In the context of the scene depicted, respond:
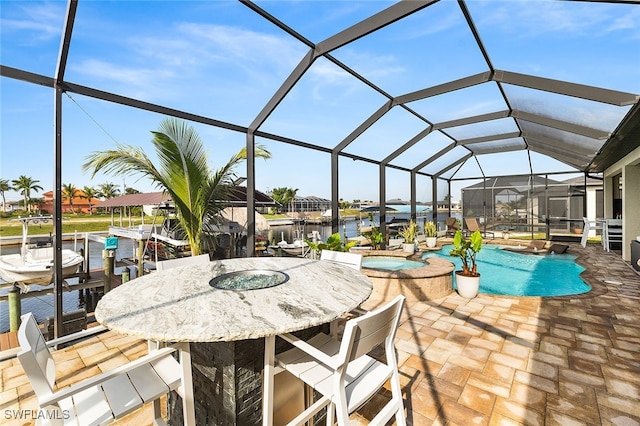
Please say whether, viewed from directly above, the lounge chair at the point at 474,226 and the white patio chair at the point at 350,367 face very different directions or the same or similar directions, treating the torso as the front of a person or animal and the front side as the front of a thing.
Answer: very different directions

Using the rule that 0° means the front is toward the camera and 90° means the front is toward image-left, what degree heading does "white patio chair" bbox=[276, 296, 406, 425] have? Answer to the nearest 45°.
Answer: approximately 135°

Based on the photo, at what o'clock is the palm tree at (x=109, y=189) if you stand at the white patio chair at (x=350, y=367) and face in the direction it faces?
The palm tree is roughly at 12 o'clock from the white patio chair.

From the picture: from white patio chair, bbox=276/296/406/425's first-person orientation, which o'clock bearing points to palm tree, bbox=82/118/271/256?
The palm tree is roughly at 12 o'clock from the white patio chair.

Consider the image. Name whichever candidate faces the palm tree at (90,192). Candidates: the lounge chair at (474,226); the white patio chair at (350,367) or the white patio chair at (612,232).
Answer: the white patio chair at (350,367)

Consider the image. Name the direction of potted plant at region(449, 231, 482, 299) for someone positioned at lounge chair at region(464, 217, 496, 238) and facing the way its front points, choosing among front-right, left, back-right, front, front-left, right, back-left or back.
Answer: front-right

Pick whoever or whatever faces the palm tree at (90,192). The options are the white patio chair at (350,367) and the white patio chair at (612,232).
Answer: the white patio chair at (350,367)
